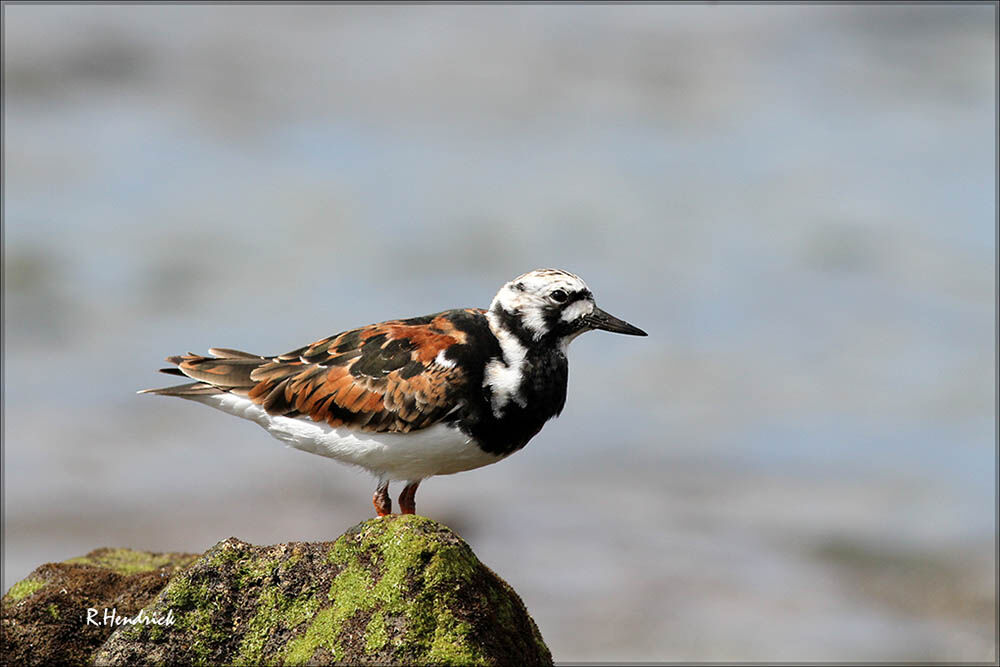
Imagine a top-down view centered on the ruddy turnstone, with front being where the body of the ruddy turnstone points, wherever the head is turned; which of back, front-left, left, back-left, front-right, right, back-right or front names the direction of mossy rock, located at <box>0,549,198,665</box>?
back

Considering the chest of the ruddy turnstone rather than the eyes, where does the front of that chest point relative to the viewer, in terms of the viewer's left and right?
facing to the right of the viewer
